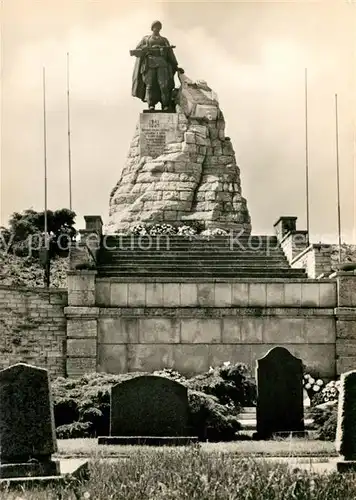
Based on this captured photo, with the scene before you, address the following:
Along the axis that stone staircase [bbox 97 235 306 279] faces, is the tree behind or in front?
behind

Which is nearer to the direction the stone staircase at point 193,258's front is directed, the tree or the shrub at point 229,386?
the shrub

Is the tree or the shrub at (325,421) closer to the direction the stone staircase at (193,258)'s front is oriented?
the shrub

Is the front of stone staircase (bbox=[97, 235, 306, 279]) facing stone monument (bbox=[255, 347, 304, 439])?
yes

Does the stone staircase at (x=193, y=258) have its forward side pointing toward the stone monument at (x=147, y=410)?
yes

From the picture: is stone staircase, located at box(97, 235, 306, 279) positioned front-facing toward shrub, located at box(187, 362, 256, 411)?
yes

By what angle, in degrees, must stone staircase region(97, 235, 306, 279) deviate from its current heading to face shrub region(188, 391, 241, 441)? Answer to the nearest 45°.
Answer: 0° — it already faces it

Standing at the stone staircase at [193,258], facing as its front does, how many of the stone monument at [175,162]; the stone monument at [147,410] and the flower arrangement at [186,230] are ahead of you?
1

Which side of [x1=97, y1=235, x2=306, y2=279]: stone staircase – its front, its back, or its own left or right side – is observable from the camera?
front

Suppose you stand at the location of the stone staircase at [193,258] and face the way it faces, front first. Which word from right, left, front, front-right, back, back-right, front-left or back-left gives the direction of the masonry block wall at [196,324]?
front

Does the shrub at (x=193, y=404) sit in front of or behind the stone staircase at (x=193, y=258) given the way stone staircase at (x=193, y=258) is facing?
in front

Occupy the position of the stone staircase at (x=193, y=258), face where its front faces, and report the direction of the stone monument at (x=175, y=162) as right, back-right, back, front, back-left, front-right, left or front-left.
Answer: back

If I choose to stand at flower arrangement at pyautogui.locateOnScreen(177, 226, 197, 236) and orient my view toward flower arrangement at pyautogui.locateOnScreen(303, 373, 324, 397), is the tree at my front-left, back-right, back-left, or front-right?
back-right

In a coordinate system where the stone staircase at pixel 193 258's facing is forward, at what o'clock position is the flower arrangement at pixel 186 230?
The flower arrangement is roughly at 6 o'clock from the stone staircase.
